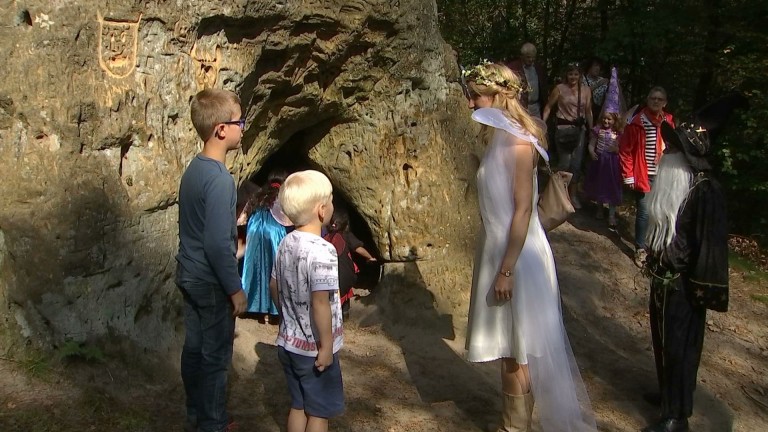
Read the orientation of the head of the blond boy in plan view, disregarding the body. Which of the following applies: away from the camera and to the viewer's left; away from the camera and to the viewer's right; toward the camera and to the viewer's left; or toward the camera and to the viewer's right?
away from the camera and to the viewer's right

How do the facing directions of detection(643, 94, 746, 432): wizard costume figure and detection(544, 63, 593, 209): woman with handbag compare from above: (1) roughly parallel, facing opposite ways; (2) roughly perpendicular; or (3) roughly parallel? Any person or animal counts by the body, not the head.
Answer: roughly perpendicular

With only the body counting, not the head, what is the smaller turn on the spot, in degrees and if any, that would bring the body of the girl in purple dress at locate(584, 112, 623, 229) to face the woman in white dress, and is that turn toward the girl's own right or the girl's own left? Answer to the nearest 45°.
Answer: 0° — they already face them

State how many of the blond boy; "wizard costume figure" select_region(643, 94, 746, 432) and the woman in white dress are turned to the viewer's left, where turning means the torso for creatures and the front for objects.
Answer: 2

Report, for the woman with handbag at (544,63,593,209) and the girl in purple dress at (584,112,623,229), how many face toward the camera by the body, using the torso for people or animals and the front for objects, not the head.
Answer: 2

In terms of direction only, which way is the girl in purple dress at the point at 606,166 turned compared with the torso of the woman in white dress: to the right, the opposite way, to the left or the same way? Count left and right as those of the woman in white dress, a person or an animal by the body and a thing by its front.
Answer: to the left

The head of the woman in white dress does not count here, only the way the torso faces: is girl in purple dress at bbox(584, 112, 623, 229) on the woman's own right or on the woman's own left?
on the woman's own right

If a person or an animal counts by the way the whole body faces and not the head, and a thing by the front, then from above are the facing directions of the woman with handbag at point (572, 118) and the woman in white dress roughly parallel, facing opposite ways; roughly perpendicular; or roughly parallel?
roughly perpendicular

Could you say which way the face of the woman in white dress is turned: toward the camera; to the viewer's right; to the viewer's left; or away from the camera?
to the viewer's left

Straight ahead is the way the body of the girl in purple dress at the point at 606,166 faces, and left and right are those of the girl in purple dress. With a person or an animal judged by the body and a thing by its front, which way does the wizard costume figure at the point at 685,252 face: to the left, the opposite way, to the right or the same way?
to the right

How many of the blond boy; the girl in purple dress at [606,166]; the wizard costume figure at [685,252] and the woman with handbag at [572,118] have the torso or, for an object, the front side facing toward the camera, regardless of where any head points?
2

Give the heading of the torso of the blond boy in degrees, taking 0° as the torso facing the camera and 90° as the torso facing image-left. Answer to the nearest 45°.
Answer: approximately 225°

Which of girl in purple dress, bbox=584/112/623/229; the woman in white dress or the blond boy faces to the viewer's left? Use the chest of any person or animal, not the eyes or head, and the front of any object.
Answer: the woman in white dress

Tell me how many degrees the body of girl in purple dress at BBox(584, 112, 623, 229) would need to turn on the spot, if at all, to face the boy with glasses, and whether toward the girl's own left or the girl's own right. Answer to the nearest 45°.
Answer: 0° — they already face them
